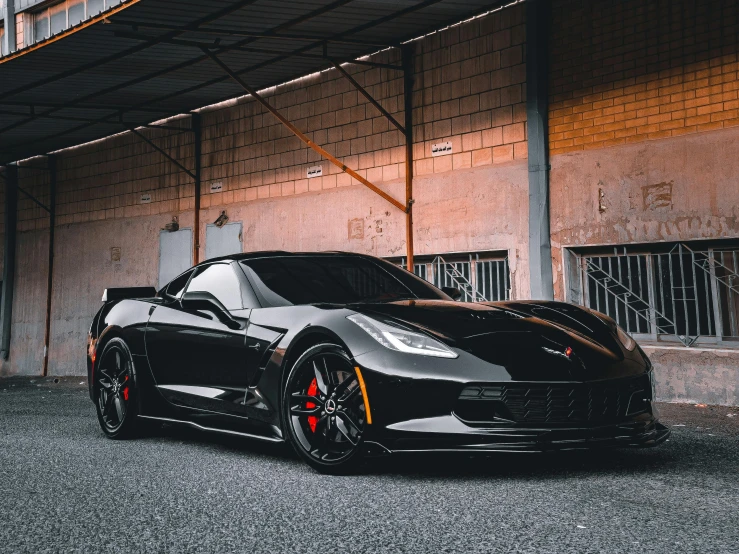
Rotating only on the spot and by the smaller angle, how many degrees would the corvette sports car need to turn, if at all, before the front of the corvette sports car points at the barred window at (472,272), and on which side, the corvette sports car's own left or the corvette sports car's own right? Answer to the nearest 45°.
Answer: approximately 135° to the corvette sports car's own left

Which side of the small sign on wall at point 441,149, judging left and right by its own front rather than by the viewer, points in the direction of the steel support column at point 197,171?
right

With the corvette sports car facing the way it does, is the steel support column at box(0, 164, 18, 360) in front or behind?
behind

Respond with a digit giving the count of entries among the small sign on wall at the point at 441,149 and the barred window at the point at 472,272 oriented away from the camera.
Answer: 0

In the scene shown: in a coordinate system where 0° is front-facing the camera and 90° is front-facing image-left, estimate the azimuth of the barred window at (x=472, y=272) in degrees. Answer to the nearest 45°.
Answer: approximately 45°

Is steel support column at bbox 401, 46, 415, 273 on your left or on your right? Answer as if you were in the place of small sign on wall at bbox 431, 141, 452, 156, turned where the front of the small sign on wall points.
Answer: on your right

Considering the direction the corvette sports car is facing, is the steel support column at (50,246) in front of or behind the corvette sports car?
behind

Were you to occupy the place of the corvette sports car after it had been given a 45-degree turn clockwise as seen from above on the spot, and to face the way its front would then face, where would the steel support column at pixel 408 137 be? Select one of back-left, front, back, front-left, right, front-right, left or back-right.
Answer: back

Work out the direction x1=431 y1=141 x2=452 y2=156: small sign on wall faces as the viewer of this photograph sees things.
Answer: facing the viewer and to the left of the viewer

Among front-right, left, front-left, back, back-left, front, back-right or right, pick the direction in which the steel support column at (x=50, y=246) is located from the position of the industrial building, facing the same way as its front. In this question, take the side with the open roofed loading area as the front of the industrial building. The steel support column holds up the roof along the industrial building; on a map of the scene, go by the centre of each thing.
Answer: right

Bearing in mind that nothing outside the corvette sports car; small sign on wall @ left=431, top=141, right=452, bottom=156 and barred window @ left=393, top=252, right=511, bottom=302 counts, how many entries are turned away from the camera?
0

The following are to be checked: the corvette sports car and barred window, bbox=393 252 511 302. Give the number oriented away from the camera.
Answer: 0

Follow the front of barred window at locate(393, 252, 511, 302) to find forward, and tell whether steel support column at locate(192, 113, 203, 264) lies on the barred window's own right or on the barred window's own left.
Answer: on the barred window's own right

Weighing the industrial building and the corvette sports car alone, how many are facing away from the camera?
0

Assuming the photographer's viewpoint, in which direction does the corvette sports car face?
facing the viewer and to the right of the viewer
